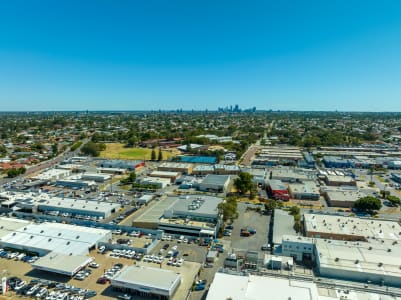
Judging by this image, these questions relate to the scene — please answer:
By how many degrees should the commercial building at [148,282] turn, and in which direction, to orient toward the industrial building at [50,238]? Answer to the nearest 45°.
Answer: approximately 135° to its right

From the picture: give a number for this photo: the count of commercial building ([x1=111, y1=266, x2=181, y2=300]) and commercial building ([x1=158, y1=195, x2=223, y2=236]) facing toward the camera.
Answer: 2

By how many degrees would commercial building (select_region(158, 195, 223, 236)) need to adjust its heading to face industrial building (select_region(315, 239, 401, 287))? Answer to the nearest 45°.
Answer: approximately 45° to its left

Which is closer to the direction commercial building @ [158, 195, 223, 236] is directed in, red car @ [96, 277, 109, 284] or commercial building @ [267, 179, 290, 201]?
the red car

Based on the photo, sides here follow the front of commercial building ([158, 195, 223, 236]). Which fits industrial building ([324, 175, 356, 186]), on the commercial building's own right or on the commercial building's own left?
on the commercial building's own left

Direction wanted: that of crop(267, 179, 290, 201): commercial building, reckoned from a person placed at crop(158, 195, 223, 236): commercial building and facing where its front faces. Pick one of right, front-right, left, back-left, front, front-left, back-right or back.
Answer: back-left

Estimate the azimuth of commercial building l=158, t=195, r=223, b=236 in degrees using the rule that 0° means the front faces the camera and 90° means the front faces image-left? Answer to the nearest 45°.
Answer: approximately 0°

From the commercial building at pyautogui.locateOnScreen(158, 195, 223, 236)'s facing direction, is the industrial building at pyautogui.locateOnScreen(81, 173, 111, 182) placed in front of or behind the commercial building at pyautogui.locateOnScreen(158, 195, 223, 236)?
behind

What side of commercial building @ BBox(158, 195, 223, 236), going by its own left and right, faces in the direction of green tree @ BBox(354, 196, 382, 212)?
left

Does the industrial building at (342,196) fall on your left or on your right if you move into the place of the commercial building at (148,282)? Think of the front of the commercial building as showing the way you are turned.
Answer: on your left

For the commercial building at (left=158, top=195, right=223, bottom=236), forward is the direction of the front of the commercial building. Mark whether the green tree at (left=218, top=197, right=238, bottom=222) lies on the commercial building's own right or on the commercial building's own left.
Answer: on the commercial building's own left

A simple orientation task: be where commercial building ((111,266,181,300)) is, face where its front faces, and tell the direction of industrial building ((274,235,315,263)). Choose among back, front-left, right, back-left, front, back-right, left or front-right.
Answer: left

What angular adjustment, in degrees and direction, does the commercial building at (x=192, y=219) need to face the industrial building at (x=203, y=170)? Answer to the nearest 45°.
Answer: approximately 180°
